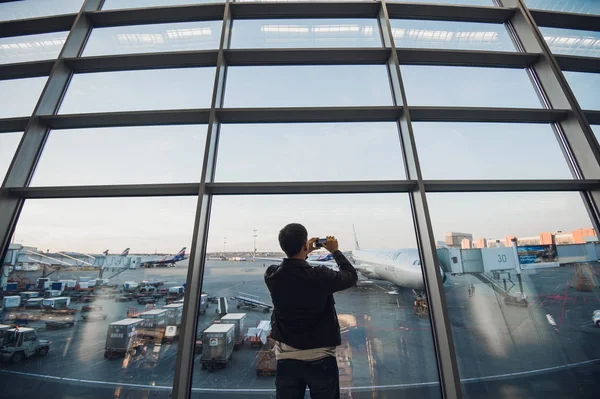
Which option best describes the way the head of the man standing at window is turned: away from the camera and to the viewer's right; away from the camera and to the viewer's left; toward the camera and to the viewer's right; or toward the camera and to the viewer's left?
away from the camera and to the viewer's right

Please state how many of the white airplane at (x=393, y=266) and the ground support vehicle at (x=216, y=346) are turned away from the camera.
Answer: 0

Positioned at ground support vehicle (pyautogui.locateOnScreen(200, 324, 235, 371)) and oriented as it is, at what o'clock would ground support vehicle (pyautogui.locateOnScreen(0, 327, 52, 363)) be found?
ground support vehicle (pyautogui.locateOnScreen(0, 327, 52, 363)) is roughly at 2 o'clock from ground support vehicle (pyautogui.locateOnScreen(200, 324, 235, 371)).

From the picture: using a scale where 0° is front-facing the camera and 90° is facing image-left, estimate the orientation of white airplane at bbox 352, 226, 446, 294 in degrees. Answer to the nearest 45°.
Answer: approximately 315°

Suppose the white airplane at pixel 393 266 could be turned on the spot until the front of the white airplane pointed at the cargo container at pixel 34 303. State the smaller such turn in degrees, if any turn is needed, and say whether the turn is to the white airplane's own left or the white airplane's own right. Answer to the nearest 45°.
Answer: approximately 135° to the white airplane's own right
